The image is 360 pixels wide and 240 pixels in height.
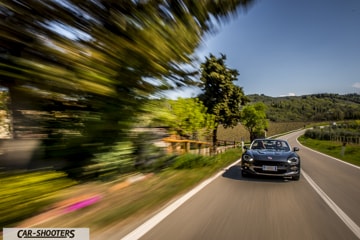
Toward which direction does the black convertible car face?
toward the camera

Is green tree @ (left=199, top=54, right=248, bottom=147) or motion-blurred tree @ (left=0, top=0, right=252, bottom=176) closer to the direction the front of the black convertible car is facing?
the motion-blurred tree

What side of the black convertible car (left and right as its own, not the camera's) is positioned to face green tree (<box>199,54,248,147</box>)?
back

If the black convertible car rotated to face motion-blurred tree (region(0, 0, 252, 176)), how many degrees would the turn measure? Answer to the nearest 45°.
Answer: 0° — it already faces it
